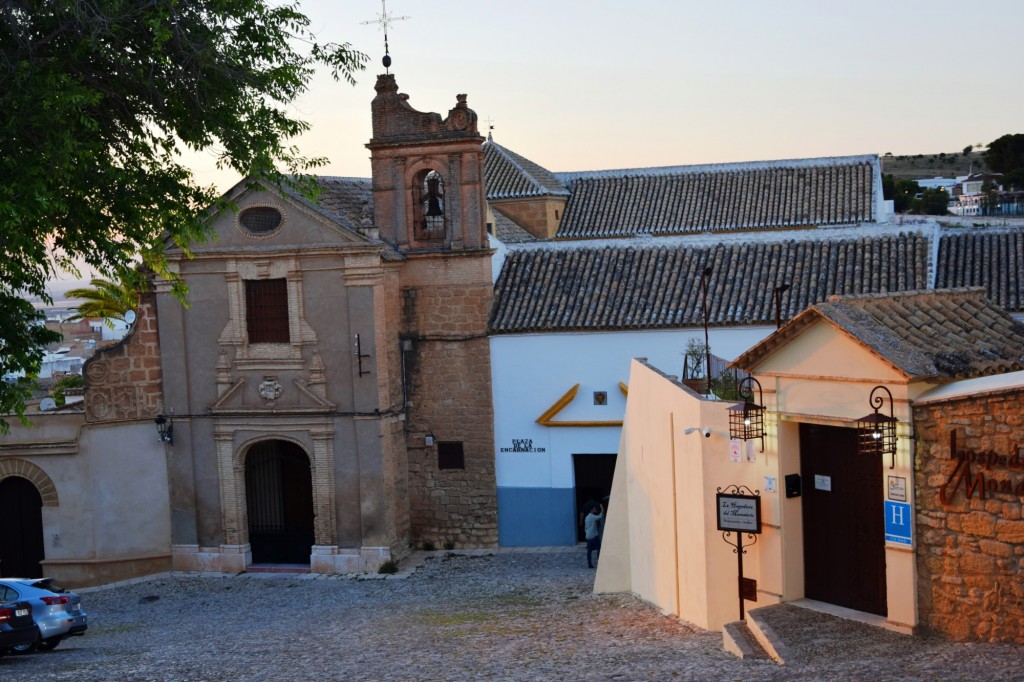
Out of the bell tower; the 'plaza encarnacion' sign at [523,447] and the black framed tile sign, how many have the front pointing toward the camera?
3

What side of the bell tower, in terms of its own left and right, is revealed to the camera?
front

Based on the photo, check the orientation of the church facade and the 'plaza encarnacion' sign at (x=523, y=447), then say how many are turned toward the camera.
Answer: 2

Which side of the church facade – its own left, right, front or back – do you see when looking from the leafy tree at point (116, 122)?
front

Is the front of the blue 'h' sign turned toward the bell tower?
no

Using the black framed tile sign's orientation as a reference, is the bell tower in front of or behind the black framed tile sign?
behind

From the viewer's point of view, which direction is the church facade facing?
toward the camera

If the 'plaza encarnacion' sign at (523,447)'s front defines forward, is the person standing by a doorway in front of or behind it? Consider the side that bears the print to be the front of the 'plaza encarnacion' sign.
in front

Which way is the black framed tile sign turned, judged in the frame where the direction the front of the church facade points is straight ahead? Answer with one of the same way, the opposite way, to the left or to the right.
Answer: the same way

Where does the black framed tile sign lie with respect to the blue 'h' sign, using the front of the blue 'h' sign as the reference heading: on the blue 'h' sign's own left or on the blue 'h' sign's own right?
on the blue 'h' sign's own right

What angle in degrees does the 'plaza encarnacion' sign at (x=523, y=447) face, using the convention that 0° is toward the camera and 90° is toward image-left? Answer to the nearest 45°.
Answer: approximately 0°

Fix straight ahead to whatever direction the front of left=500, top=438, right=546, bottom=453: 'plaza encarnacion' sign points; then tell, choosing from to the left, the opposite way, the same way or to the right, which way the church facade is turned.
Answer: the same way
